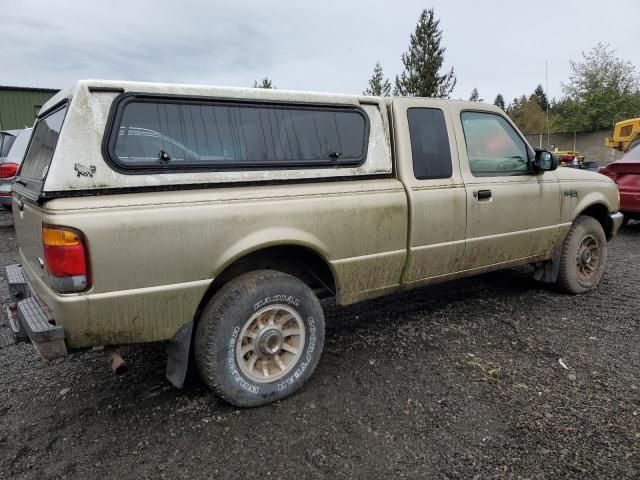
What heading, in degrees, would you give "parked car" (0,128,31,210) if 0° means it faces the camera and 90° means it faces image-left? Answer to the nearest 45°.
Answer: approximately 225°

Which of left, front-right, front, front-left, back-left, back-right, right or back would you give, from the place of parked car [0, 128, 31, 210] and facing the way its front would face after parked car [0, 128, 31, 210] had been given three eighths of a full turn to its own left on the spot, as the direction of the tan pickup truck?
left

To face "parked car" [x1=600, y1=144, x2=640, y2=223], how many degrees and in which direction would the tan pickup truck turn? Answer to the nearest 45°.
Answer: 0° — it already faces it

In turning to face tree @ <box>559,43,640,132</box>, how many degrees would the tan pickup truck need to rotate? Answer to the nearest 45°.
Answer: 0° — it already faces it

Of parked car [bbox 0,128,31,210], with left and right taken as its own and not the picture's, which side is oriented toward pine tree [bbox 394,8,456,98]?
front

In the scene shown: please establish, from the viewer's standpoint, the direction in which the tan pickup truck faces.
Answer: facing away from the viewer and to the right of the viewer

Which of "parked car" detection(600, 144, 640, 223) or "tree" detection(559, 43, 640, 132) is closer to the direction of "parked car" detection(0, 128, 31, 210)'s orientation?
the tree

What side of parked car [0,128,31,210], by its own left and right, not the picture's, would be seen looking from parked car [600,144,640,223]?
right

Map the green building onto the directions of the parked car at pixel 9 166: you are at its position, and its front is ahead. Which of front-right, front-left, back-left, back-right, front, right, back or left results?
front-left

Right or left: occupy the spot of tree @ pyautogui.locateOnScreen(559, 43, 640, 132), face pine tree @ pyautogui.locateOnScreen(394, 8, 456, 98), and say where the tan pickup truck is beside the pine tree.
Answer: left

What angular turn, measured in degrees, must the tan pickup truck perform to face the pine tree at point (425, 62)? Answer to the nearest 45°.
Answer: approximately 45° to its left

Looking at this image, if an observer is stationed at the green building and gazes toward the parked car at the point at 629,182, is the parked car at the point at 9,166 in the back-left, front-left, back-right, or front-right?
front-right
